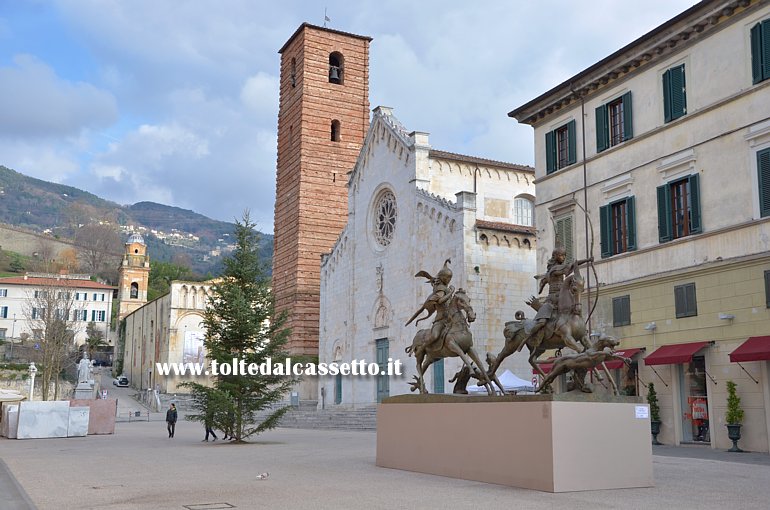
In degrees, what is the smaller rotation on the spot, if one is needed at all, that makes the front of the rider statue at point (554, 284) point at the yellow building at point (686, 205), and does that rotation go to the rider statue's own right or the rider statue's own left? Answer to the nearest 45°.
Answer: approximately 135° to the rider statue's own left

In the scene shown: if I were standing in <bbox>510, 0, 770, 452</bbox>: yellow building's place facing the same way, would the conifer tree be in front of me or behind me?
in front
